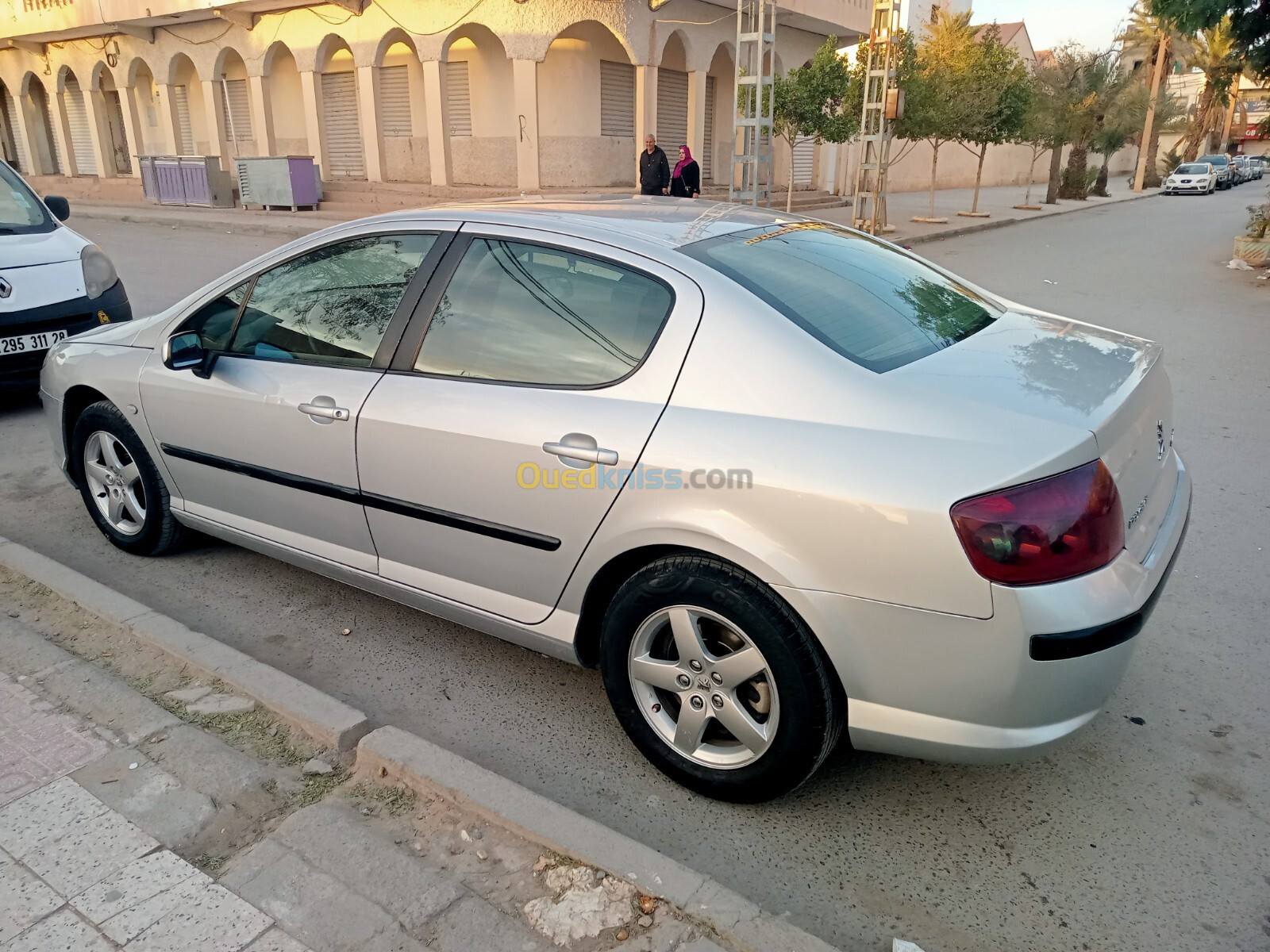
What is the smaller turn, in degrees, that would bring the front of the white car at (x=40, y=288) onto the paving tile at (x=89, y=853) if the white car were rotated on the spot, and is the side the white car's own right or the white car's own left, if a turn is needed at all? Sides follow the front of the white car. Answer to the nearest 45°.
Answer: approximately 45° to the white car's own right

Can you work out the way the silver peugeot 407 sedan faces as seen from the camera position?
facing away from the viewer and to the left of the viewer

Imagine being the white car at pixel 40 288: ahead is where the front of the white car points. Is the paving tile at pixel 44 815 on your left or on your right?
on your right

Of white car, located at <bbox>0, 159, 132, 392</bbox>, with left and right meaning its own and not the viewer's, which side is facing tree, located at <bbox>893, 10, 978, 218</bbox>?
left

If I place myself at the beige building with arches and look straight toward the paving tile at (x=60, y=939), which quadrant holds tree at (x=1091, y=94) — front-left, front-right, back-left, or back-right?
back-left

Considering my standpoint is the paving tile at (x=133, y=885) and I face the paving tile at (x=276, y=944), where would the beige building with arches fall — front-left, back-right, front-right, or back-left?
back-left

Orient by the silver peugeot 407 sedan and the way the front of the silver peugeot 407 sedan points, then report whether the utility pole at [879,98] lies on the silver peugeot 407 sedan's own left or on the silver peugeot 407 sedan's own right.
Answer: on the silver peugeot 407 sedan's own right

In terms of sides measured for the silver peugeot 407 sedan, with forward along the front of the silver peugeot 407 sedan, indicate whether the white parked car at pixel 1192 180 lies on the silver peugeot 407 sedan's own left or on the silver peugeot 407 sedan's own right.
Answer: on the silver peugeot 407 sedan's own right

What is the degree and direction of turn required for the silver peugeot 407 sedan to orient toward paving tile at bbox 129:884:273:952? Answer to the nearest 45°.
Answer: approximately 90° to its left

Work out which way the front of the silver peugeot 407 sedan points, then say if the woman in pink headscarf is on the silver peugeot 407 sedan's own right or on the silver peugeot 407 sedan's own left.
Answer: on the silver peugeot 407 sedan's own right

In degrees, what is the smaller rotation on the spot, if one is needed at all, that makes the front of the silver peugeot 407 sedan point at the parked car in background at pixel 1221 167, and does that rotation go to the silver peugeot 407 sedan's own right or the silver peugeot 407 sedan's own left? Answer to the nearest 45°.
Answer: approximately 90° to the silver peugeot 407 sedan's own right

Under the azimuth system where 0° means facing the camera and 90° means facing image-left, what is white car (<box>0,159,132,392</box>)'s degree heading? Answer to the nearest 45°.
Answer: approximately 315°

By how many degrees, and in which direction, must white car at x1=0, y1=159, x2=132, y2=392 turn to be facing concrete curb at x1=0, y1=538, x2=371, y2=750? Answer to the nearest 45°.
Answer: approximately 45° to its right
